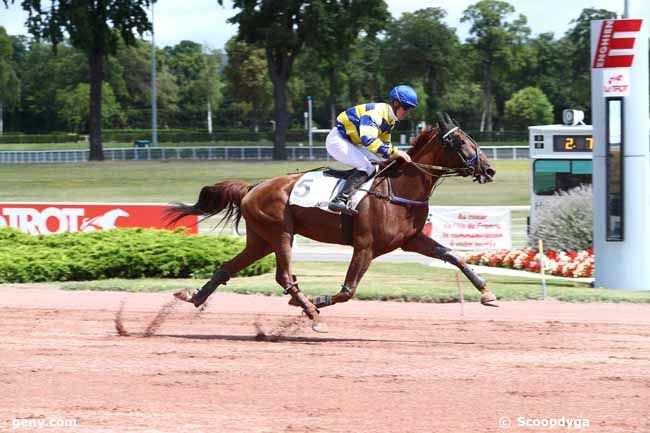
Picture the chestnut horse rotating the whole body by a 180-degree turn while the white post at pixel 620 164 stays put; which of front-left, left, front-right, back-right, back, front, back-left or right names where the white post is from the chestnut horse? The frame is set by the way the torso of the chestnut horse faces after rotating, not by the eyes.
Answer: back-right

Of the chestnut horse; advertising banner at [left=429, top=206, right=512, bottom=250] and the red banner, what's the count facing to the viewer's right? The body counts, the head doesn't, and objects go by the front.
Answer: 1

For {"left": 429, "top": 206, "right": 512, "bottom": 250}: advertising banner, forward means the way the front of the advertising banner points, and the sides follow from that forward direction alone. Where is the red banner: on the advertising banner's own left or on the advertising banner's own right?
on the advertising banner's own right

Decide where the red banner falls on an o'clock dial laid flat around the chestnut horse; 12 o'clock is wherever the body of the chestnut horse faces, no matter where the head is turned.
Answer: The red banner is roughly at 8 o'clock from the chestnut horse.

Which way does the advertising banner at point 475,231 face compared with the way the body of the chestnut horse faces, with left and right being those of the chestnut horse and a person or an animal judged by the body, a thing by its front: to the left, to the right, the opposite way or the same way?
to the right

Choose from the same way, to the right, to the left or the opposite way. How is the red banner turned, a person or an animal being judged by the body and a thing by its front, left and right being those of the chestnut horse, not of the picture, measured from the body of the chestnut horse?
to the right

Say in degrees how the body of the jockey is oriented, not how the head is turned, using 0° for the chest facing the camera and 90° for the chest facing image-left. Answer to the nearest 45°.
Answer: approximately 270°

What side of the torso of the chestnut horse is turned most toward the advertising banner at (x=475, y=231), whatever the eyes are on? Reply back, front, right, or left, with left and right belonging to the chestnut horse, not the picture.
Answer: left

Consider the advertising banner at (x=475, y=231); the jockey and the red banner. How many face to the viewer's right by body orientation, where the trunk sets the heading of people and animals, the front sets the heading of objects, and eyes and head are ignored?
1

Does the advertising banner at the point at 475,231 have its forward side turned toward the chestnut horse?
yes

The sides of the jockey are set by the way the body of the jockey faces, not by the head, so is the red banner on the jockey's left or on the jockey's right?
on the jockey's left

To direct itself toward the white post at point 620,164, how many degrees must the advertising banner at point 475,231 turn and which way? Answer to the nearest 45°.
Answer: approximately 45° to its left

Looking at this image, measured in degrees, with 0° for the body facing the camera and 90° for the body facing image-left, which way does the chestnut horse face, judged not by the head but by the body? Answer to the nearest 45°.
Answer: approximately 270°

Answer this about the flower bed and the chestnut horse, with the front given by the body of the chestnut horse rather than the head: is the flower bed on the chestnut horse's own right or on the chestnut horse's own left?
on the chestnut horse's own left

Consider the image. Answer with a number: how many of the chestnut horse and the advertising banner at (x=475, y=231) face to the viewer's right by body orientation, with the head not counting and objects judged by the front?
1

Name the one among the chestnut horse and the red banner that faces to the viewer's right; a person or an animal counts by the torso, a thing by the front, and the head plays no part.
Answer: the chestnut horse
